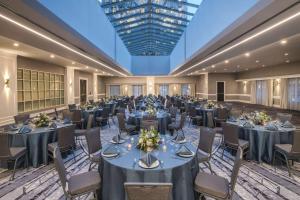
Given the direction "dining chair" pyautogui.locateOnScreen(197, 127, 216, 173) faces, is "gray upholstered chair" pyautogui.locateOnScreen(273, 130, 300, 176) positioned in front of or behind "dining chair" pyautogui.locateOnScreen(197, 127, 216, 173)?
behind

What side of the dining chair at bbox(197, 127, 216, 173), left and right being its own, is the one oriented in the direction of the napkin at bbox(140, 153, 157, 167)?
front

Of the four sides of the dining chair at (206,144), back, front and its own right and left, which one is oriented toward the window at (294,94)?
back

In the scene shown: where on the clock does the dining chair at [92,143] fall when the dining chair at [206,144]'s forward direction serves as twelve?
the dining chair at [92,143] is roughly at 1 o'clock from the dining chair at [206,144].

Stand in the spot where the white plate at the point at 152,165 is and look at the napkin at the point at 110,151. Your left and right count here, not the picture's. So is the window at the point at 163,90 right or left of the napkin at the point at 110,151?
right

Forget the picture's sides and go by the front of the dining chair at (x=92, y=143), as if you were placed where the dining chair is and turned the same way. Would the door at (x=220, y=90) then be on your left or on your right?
on your left

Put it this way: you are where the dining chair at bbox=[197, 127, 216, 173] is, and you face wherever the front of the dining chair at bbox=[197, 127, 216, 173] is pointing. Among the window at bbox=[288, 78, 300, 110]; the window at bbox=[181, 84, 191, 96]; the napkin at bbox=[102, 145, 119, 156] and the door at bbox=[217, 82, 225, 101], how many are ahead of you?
1

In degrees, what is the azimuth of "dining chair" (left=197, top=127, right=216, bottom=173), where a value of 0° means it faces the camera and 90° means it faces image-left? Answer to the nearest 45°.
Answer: approximately 45°

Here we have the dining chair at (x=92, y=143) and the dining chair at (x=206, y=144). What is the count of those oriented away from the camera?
0

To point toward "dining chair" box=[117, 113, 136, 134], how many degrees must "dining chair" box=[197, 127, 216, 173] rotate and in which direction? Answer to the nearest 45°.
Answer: approximately 90° to its right

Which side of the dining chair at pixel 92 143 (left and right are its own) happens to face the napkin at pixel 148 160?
front

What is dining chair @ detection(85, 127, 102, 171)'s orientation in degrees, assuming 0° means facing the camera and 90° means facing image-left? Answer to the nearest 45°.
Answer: approximately 315°

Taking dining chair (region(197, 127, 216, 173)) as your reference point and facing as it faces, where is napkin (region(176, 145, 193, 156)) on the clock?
The napkin is roughly at 11 o'clock from the dining chair.

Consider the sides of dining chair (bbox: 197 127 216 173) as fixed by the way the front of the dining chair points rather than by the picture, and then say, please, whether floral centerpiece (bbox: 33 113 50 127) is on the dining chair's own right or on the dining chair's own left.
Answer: on the dining chair's own right
